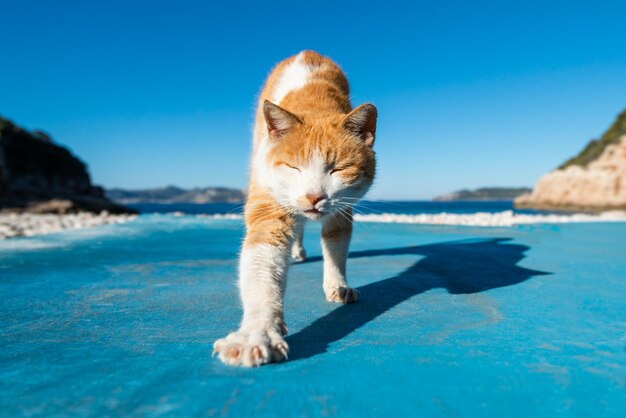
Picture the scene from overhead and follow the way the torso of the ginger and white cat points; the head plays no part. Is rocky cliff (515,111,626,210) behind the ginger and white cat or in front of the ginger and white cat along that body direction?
behind

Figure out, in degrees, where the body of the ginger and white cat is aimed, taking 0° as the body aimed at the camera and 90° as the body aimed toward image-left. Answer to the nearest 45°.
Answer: approximately 0°

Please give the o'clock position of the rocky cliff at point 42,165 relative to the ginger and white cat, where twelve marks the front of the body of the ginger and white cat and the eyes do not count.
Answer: The rocky cliff is roughly at 5 o'clock from the ginger and white cat.
